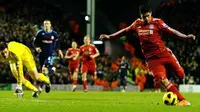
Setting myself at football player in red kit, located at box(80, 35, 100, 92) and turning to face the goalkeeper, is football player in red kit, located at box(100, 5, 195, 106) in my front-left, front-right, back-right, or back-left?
front-left

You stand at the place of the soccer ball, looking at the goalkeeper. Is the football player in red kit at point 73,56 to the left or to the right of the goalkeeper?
right

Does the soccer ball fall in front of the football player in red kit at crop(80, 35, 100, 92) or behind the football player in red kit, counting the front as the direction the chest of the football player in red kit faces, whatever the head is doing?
in front

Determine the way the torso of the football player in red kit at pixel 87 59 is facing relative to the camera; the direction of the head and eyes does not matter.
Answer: toward the camera

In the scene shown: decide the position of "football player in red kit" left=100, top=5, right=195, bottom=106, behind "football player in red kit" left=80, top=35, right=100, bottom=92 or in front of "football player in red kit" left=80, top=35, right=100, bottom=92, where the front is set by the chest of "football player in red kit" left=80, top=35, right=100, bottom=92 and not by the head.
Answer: in front

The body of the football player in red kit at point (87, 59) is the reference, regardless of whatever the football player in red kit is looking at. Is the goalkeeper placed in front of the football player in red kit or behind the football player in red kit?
in front
